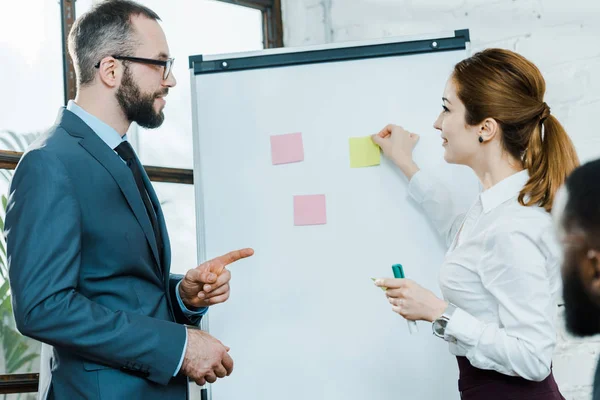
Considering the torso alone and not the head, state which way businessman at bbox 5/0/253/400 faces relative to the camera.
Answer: to the viewer's right

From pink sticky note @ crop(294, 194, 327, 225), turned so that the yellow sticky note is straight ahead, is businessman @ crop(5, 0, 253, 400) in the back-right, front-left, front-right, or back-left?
back-right

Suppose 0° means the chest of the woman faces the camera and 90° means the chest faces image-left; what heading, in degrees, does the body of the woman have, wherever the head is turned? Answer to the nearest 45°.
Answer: approximately 90°

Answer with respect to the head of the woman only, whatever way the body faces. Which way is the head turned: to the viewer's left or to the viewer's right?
to the viewer's left

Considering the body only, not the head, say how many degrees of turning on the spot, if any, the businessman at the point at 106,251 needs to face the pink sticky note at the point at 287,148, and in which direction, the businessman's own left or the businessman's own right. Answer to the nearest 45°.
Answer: approximately 45° to the businessman's own left

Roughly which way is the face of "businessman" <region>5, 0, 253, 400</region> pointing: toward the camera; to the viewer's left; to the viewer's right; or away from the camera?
to the viewer's right

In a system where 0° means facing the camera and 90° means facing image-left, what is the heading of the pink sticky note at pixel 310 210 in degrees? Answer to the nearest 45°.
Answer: approximately 0°

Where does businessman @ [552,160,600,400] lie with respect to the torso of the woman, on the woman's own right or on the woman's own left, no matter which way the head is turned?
on the woman's own left

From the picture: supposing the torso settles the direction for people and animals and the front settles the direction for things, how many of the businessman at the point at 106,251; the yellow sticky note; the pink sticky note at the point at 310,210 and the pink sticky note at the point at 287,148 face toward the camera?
3
